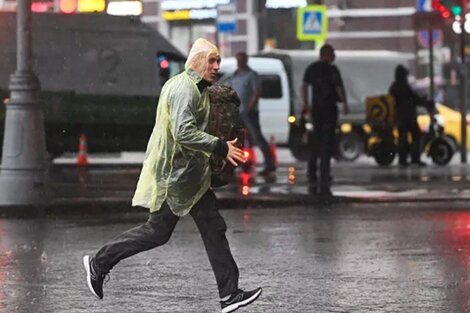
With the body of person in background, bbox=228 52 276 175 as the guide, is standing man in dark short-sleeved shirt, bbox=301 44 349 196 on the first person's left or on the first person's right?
on the first person's left

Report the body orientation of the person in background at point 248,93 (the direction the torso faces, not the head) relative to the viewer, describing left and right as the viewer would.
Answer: facing the viewer and to the left of the viewer

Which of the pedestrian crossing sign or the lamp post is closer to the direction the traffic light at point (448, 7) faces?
the lamp post

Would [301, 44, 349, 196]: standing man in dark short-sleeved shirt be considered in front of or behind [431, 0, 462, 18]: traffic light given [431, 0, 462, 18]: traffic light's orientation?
in front

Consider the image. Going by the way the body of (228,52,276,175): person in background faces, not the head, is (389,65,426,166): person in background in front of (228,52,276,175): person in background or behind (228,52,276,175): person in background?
behind

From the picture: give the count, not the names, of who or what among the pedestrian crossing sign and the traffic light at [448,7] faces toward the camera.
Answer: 2

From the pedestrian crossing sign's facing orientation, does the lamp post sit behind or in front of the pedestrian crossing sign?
in front

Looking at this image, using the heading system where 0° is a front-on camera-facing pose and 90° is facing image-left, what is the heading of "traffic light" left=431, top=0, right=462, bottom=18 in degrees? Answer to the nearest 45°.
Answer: approximately 0°
